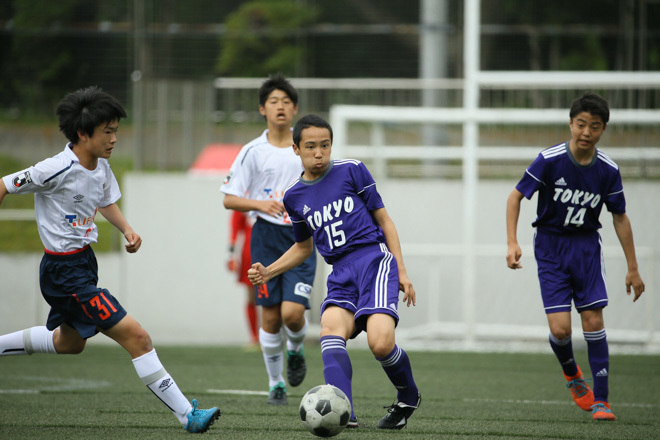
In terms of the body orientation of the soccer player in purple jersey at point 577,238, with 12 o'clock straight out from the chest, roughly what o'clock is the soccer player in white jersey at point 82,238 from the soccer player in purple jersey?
The soccer player in white jersey is roughly at 2 o'clock from the soccer player in purple jersey.

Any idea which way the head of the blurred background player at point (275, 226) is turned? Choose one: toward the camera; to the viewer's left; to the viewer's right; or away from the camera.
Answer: toward the camera

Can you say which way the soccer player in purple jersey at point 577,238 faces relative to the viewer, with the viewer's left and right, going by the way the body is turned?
facing the viewer

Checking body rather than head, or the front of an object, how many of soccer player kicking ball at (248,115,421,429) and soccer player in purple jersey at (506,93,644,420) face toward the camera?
2

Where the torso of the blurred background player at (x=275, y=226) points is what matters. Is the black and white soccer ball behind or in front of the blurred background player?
in front

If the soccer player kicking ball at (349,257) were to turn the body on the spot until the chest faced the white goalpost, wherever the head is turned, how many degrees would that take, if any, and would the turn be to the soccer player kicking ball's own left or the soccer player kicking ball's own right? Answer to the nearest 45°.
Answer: approximately 180°

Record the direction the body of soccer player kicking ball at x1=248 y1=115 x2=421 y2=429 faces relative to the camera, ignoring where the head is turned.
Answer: toward the camera

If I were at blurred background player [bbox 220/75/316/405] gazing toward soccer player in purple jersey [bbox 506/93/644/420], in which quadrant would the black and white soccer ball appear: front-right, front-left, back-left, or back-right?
front-right

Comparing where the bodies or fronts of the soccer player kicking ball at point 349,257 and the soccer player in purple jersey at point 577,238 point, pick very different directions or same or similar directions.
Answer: same or similar directions

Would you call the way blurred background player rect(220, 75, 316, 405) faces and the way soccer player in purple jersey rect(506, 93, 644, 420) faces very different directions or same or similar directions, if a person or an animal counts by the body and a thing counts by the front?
same or similar directions

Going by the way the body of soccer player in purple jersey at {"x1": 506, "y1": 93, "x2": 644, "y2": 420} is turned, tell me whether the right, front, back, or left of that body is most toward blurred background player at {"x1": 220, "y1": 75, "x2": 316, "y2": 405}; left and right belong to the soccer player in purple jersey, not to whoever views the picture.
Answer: right

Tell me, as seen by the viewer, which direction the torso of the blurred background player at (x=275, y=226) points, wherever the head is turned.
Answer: toward the camera

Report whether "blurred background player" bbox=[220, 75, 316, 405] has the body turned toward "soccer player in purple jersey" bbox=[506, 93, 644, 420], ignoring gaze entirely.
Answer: no

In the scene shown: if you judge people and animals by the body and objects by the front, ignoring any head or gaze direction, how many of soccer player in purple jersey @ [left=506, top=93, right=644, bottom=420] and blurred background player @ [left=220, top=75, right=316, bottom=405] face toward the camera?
2
